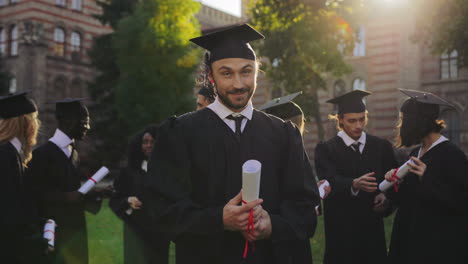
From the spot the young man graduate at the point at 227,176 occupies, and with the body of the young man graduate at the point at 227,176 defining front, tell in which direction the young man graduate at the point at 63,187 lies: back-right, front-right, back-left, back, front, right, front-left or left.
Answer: back-right

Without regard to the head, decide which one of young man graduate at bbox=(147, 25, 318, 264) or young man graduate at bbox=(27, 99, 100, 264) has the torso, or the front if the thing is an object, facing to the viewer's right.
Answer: young man graduate at bbox=(27, 99, 100, 264)

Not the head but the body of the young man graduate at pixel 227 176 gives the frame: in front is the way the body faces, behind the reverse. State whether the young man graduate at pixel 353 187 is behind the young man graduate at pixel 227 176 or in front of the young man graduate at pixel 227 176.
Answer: behind

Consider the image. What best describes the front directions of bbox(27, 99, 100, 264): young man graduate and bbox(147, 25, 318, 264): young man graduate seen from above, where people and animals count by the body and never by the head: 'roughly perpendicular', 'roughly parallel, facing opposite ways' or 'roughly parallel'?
roughly perpendicular

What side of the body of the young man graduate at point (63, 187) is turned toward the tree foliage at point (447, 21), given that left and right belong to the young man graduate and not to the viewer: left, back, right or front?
left

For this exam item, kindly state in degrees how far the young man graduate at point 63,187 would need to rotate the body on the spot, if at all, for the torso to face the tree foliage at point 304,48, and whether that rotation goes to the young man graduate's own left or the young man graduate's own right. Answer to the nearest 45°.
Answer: approximately 45° to the young man graduate's own left

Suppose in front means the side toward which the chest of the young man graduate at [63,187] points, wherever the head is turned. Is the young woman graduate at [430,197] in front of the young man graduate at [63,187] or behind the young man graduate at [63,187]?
in front

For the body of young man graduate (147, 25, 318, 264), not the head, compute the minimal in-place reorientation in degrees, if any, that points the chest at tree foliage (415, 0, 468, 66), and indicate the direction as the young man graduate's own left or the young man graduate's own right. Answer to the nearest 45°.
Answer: approximately 135° to the young man graduate's own left

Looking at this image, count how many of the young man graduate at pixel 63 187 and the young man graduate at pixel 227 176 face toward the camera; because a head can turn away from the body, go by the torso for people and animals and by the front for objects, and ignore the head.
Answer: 1

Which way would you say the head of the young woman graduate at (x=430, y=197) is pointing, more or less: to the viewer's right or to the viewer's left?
to the viewer's left

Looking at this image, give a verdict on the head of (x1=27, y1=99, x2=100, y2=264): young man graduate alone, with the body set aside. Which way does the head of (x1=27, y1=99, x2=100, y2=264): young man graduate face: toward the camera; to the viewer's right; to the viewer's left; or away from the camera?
to the viewer's right

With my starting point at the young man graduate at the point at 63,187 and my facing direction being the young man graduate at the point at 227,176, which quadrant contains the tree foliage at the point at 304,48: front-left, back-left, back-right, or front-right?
back-left

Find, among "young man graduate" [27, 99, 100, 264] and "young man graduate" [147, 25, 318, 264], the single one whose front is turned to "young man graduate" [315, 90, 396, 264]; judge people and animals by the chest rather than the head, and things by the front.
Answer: "young man graduate" [27, 99, 100, 264]

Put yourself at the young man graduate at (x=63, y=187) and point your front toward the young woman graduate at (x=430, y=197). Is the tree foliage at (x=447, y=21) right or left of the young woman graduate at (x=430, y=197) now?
left

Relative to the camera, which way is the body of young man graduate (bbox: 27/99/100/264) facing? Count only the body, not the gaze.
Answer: to the viewer's right

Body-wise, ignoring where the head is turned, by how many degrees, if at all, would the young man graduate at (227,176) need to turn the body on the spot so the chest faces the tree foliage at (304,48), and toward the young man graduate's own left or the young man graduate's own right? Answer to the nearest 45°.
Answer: approximately 180°
